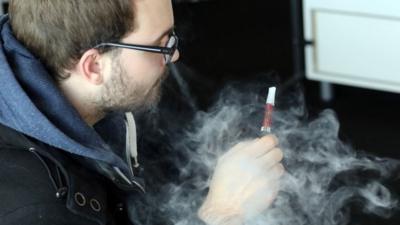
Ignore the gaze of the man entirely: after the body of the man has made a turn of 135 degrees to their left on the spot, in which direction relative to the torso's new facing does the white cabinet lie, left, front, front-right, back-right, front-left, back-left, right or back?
right

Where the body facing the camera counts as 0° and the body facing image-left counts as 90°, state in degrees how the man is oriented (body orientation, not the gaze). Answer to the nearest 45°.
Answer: approximately 270°

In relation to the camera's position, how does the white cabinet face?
facing the viewer and to the left of the viewer
